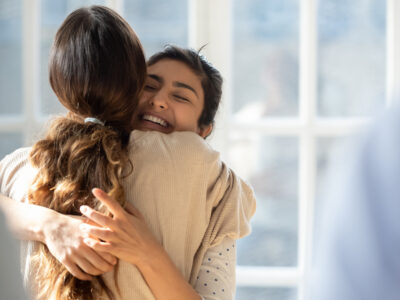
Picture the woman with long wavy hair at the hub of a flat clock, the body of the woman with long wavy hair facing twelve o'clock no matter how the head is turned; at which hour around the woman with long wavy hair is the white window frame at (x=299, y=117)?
The white window frame is roughly at 1 o'clock from the woman with long wavy hair.

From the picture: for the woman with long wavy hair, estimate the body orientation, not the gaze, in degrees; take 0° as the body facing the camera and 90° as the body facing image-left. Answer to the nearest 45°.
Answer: approximately 180°

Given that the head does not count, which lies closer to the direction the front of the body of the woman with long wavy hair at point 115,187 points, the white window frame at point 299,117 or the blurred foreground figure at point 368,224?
the white window frame

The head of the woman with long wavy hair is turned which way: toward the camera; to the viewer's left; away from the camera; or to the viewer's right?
away from the camera

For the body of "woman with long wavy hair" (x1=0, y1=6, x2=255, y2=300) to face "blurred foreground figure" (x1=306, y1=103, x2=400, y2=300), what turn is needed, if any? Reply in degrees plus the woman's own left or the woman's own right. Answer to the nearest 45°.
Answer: approximately 180°
